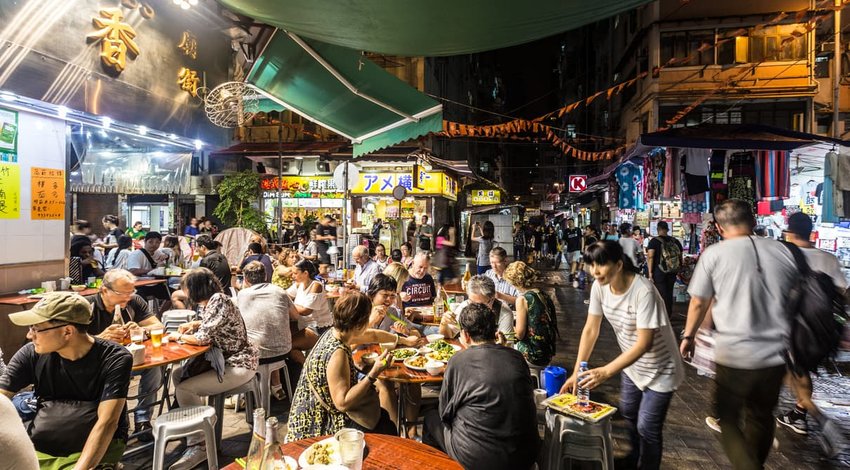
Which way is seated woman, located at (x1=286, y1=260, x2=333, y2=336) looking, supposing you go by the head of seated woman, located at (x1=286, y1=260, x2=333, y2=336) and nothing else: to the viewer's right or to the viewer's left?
to the viewer's left

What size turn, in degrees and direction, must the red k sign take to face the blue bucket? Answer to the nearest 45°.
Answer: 0° — it already faces it

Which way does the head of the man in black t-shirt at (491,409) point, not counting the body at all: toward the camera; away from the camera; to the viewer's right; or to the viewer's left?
away from the camera

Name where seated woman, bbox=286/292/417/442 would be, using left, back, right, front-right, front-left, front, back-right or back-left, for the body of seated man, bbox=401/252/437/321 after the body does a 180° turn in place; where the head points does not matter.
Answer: back

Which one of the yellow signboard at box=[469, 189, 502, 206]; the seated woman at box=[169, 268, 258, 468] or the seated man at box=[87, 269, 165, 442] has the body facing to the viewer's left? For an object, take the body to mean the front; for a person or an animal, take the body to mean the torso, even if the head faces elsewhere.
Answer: the seated woman

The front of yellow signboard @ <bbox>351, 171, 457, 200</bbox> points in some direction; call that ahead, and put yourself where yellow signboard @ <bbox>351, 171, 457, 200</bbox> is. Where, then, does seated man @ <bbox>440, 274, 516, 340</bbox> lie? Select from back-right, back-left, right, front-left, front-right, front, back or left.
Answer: front

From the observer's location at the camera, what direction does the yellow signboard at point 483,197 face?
facing the viewer

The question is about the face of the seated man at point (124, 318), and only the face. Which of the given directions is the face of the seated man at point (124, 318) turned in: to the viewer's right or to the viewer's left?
to the viewer's right

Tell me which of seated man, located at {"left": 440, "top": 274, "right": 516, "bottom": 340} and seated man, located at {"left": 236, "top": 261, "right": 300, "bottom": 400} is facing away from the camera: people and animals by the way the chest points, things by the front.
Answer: seated man, located at {"left": 236, "top": 261, "right": 300, "bottom": 400}

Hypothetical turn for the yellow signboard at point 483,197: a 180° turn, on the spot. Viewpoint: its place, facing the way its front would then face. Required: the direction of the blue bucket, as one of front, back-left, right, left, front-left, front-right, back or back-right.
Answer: back

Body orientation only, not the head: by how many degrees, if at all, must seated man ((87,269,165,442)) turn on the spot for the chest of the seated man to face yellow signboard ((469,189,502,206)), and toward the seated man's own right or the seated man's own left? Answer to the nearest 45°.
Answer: approximately 90° to the seated man's own left

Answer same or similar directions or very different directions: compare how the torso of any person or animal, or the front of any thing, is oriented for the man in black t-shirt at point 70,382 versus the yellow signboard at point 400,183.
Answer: same or similar directions

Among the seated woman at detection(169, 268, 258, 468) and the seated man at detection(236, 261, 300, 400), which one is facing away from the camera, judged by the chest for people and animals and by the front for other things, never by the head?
the seated man

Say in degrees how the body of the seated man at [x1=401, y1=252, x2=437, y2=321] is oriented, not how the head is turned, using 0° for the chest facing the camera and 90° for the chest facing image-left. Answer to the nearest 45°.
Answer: approximately 0°

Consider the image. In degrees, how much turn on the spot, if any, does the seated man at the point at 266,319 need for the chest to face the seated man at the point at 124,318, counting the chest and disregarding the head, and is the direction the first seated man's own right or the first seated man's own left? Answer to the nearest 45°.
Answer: approximately 90° to the first seated man's own left

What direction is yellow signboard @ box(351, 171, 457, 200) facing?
toward the camera

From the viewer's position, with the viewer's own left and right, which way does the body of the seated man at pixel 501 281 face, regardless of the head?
facing the viewer and to the left of the viewer
